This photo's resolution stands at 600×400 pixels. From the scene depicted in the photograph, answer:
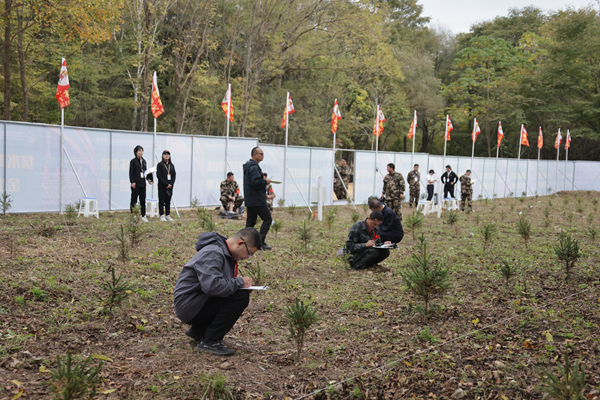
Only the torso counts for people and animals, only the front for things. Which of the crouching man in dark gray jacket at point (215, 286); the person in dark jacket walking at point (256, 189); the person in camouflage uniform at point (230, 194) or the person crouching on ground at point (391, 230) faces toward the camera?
the person in camouflage uniform

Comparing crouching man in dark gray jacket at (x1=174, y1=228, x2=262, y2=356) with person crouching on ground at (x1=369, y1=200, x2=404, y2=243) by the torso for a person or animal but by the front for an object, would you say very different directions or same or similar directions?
very different directions

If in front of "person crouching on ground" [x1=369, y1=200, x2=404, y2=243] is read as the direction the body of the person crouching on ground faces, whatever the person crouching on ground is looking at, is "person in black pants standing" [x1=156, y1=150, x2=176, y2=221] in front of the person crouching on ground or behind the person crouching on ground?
in front

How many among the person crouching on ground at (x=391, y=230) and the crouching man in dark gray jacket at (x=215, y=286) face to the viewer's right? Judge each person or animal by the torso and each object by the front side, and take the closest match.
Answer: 1

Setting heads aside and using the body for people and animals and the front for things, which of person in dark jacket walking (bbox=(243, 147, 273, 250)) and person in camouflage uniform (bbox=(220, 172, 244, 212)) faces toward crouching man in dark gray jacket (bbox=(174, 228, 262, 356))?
the person in camouflage uniform

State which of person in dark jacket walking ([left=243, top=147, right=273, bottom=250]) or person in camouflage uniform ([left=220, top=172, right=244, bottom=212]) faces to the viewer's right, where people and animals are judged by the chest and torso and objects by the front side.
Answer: the person in dark jacket walking

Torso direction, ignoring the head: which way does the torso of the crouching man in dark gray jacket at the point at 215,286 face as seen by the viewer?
to the viewer's right

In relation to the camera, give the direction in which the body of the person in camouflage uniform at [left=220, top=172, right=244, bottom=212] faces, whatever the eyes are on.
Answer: toward the camera

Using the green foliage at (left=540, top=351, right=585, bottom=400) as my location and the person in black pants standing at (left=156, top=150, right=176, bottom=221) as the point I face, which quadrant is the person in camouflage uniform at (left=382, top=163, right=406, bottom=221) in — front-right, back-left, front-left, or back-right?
front-right

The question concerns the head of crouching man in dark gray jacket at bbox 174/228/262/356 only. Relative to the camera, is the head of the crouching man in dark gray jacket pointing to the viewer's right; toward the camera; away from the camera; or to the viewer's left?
to the viewer's right

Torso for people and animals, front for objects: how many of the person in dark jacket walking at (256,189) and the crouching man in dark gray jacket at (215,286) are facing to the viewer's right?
2

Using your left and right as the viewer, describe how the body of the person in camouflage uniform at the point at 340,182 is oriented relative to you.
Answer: facing the viewer and to the right of the viewer

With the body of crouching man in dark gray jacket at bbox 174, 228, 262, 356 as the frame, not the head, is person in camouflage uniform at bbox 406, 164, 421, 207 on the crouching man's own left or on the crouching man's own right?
on the crouching man's own left

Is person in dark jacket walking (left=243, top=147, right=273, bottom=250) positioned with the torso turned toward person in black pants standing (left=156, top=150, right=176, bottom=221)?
no

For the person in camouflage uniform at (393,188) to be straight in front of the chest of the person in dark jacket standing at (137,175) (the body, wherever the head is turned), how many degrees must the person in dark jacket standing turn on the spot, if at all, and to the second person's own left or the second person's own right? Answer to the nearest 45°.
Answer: approximately 45° to the second person's own left

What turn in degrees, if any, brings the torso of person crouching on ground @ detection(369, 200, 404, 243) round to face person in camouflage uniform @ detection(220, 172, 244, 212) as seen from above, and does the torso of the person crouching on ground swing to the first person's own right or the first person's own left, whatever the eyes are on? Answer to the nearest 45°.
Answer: approximately 45° to the first person's own right

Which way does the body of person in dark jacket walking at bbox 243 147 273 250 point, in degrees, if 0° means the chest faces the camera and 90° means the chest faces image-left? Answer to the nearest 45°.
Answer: approximately 270°

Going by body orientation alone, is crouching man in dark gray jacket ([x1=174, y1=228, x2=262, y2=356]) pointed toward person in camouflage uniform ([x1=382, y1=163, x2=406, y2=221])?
no

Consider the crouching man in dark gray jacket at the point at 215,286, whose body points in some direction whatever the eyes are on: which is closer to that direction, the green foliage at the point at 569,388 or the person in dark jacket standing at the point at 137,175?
the green foliage
